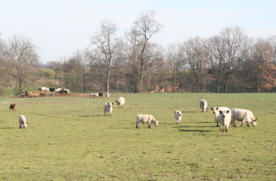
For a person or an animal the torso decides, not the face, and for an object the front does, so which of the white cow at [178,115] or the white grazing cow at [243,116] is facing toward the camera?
the white cow

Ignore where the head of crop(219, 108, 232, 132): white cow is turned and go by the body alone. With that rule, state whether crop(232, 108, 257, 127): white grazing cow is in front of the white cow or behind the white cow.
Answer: behind

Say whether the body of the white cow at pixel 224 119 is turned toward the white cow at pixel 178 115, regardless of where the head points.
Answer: no

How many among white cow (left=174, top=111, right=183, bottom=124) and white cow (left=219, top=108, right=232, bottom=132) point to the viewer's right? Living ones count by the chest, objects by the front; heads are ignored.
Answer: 0

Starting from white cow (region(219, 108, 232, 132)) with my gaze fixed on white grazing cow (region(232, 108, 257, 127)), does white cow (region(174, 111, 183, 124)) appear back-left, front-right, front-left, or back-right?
front-left

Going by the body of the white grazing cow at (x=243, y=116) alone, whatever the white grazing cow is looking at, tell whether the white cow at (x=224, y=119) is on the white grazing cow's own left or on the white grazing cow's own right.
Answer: on the white grazing cow's own right

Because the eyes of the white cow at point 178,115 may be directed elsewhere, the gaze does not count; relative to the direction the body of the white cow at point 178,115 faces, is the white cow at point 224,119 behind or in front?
in front

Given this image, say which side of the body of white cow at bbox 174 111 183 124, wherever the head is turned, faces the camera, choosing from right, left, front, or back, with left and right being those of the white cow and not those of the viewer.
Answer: front

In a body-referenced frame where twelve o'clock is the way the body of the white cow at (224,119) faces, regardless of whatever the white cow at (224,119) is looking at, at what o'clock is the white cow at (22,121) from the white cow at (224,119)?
the white cow at (22,121) is roughly at 3 o'clock from the white cow at (224,119).

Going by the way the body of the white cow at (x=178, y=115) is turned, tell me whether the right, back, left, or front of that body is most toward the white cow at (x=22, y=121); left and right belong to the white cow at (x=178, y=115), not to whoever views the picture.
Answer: right

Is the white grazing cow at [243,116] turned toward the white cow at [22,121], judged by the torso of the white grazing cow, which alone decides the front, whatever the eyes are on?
no

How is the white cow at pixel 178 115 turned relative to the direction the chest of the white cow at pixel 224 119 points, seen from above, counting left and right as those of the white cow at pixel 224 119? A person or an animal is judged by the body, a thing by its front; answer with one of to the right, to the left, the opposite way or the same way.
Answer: the same way

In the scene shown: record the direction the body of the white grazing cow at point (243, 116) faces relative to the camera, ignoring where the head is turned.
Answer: to the viewer's right

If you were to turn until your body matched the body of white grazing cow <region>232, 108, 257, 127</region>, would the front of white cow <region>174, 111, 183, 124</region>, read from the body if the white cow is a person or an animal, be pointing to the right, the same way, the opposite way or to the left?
to the right

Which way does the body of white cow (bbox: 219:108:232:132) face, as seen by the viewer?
toward the camera

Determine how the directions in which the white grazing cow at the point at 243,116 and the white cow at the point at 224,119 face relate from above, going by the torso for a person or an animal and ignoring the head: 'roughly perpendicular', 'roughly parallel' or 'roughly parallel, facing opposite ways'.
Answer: roughly perpendicular
